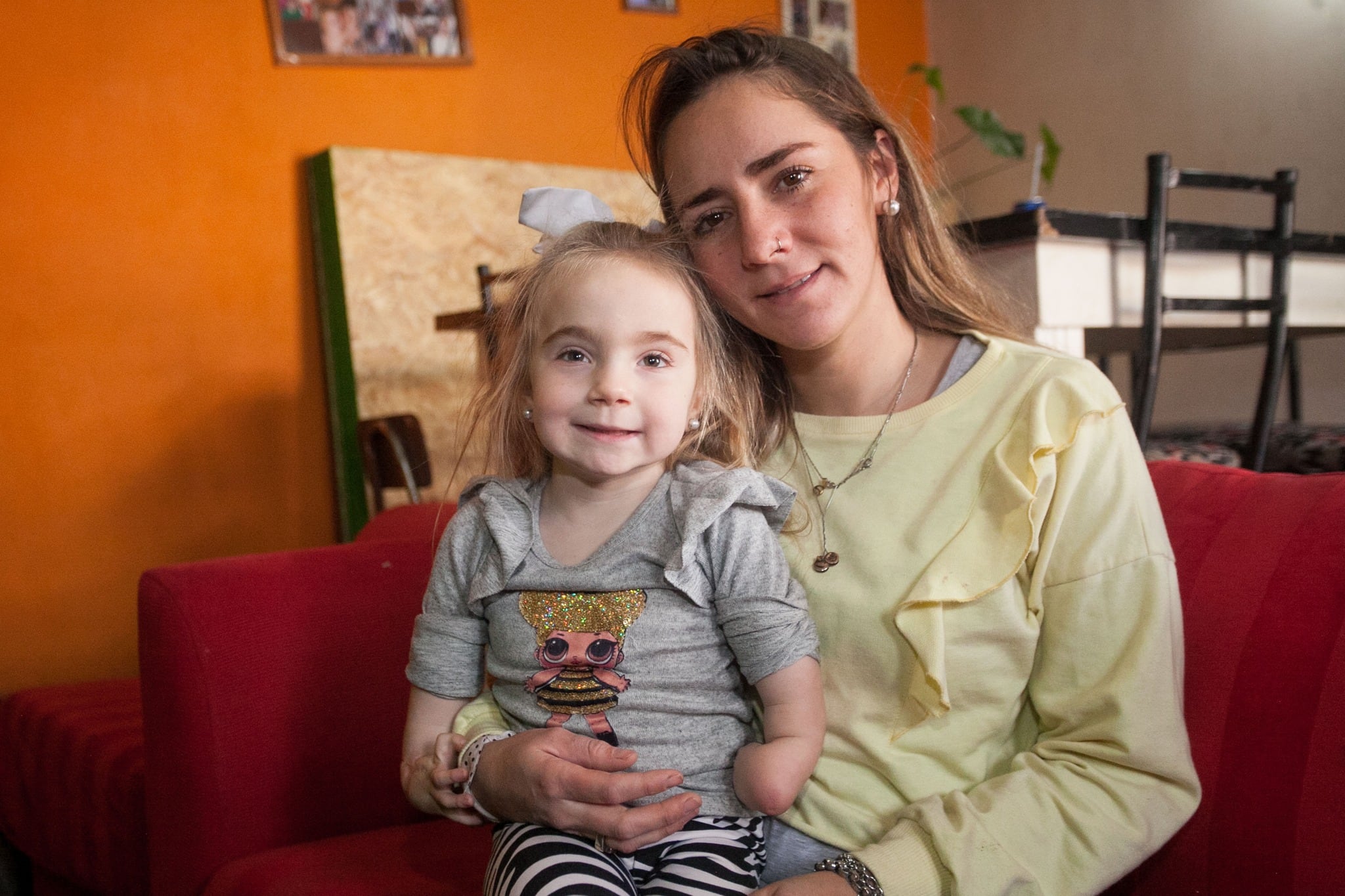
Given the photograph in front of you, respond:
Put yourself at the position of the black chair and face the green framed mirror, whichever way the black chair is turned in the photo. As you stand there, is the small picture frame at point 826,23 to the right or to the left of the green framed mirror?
right

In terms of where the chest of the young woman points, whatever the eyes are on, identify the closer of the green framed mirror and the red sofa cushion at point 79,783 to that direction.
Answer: the red sofa cushion

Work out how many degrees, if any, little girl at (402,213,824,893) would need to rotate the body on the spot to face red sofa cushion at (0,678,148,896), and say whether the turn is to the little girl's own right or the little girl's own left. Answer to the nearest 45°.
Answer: approximately 135° to the little girl's own right

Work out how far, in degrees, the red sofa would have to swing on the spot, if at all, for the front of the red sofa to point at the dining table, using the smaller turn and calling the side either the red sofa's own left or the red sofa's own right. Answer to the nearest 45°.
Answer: approximately 180°

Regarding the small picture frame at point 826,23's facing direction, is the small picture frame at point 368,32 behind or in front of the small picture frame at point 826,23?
in front

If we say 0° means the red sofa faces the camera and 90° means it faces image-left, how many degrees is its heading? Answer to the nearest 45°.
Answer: approximately 45°

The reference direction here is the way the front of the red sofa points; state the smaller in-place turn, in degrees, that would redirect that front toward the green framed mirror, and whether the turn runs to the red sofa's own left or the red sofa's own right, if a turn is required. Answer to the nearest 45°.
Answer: approximately 135° to the red sofa's own right

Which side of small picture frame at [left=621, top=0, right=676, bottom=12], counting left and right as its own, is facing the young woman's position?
front
